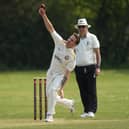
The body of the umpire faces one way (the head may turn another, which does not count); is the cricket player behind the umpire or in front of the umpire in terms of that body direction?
in front

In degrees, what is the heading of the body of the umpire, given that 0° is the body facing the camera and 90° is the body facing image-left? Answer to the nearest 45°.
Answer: approximately 45°
